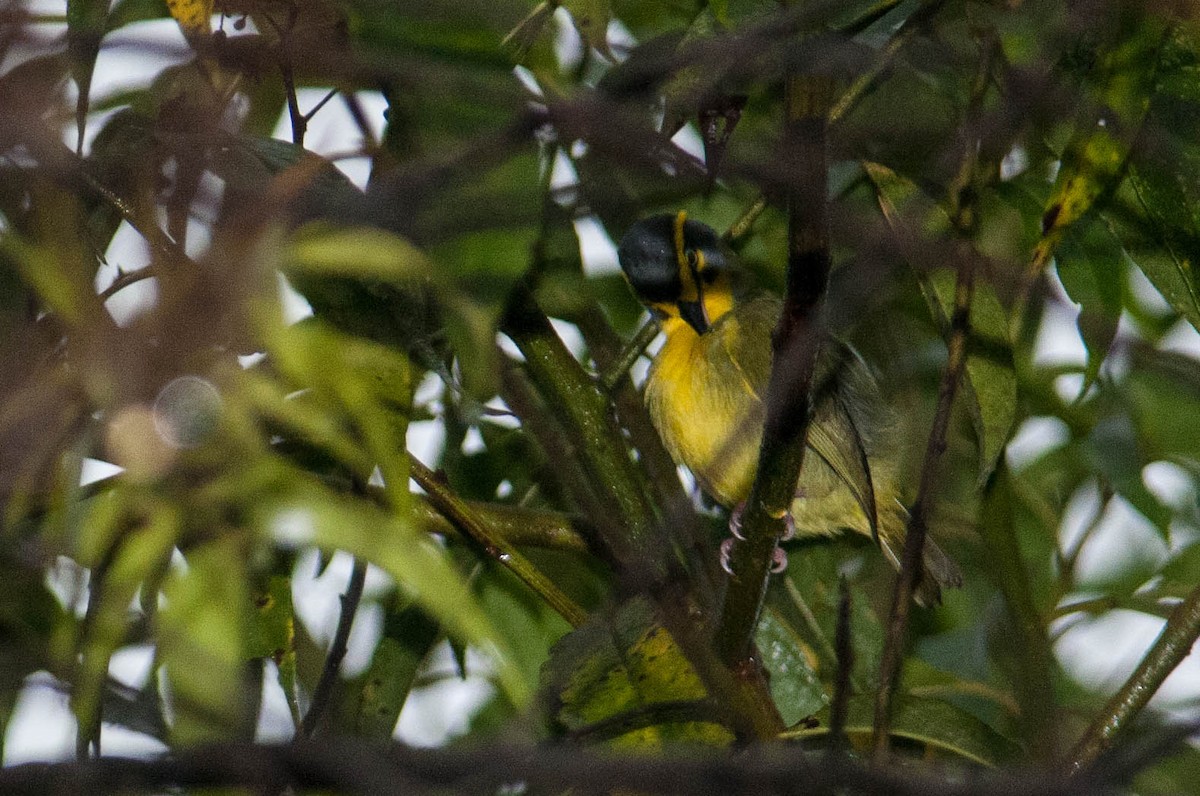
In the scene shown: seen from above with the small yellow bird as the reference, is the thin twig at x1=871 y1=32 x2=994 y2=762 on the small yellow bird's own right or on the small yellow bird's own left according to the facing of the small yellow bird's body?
on the small yellow bird's own left

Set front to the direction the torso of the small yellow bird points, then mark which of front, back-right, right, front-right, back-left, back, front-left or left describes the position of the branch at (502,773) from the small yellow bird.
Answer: front-left

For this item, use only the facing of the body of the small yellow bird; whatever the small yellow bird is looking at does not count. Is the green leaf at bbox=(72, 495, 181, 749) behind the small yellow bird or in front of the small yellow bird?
in front

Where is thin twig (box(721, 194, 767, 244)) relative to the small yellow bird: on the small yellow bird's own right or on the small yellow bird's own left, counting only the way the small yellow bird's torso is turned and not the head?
on the small yellow bird's own right

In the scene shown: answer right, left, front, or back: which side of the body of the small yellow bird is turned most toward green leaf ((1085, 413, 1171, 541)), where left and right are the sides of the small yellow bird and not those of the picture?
left

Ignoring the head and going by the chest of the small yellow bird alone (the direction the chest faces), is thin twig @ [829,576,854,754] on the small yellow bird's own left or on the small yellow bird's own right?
on the small yellow bird's own left

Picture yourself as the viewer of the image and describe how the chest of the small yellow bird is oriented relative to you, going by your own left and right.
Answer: facing the viewer and to the left of the viewer

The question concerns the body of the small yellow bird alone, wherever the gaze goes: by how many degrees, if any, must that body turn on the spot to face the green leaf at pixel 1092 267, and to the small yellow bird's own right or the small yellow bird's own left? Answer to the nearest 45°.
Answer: approximately 90° to the small yellow bird's own left

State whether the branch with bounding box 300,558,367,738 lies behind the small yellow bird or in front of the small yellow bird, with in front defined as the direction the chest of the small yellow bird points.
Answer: in front
